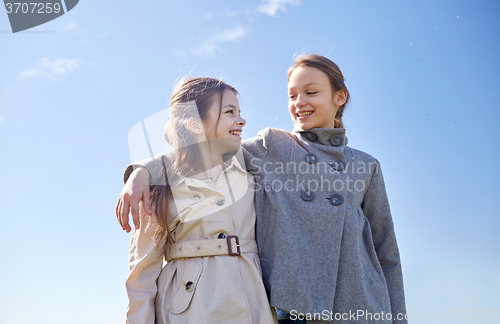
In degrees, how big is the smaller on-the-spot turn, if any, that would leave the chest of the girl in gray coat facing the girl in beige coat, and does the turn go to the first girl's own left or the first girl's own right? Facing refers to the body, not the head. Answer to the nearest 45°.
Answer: approximately 90° to the first girl's own right

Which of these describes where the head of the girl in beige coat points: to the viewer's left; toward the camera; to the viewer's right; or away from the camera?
to the viewer's right

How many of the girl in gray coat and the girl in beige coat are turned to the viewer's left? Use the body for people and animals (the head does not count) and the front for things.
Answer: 0

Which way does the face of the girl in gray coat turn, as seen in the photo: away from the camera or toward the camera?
toward the camera

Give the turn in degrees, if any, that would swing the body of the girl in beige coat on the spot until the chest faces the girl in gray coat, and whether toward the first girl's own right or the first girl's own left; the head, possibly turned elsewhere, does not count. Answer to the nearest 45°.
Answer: approximately 45° to the first girl's own left

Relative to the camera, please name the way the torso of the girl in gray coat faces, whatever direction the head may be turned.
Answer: toward the camera
